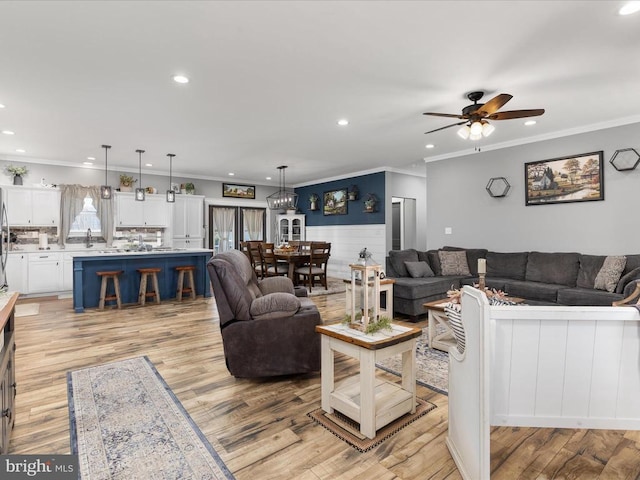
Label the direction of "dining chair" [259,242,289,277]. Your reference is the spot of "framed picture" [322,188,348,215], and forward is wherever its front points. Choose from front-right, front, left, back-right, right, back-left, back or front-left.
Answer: front

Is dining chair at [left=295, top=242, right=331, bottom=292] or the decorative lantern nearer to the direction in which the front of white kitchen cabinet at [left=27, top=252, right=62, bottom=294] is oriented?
the decorative lantern

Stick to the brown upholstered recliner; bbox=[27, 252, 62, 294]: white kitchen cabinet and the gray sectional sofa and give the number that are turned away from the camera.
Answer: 0

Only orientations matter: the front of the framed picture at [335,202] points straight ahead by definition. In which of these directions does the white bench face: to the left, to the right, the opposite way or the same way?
the opposite way

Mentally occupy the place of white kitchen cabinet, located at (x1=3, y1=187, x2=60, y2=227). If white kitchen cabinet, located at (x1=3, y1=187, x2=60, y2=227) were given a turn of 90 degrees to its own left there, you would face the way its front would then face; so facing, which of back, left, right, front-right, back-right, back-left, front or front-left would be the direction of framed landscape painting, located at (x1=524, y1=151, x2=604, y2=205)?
front-right

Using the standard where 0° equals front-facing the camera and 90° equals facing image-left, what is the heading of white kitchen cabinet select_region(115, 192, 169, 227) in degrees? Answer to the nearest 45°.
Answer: approximately 0°

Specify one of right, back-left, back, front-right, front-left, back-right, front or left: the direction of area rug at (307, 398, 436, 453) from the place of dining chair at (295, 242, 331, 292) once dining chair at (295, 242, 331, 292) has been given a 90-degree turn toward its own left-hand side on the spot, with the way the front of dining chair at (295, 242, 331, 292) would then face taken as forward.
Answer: front-left

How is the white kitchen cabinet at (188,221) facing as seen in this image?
toward the camera

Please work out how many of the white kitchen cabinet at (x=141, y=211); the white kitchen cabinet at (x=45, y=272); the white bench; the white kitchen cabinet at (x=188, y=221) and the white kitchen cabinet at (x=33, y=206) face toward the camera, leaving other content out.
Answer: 4

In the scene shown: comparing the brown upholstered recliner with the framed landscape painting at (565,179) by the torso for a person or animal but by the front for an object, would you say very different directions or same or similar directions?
very different directions

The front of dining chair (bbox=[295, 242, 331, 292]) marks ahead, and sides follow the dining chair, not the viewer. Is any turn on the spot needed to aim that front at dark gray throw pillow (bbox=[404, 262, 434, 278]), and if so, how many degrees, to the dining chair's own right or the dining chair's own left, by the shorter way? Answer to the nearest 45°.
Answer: approximately 180°

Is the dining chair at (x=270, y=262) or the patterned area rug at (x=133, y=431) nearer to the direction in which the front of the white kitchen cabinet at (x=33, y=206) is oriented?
the patterned area rug

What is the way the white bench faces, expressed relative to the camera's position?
facing away from the viewer

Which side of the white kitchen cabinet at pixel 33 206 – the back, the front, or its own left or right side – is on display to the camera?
front
